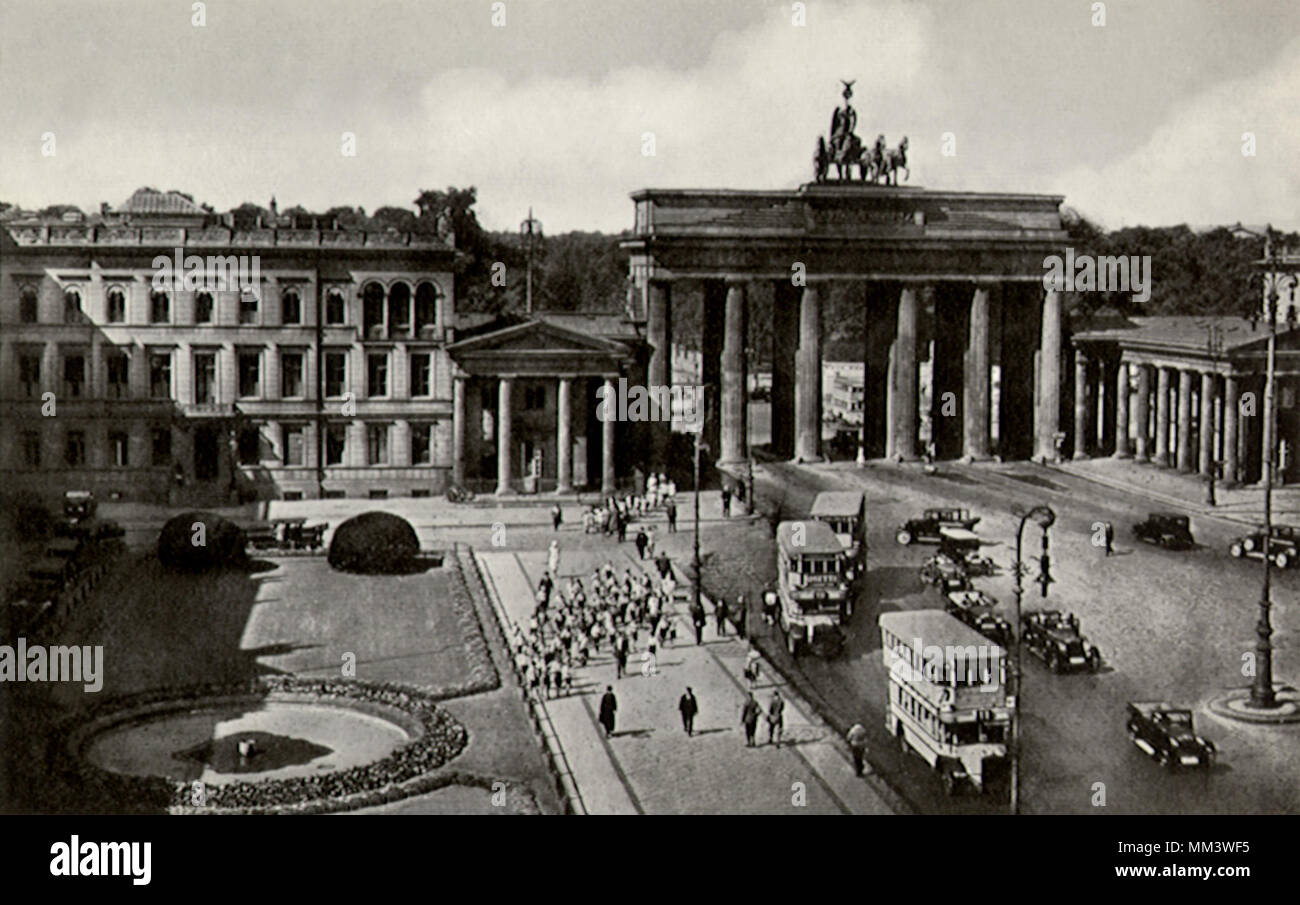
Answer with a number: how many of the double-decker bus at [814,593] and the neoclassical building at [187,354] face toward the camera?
2

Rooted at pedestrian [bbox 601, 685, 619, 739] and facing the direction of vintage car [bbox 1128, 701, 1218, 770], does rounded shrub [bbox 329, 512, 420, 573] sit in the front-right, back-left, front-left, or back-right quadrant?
back-left

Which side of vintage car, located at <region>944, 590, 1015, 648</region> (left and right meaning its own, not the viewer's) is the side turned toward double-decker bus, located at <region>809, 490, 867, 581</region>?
back

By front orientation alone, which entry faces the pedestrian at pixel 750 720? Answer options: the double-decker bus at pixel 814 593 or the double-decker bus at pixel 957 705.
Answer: the double-decker bus at pixel 814 593

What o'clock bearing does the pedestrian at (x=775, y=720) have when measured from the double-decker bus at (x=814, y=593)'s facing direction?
The pedestrian is roughly at 12 o'clock from the double-decker bus.

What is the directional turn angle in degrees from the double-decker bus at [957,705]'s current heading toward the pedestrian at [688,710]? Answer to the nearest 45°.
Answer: approximately 135° to its right

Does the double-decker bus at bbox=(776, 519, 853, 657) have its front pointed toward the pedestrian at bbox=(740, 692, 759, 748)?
yes

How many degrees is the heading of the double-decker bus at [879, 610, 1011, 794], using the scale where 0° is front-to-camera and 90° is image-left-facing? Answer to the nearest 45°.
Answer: approximately 315°

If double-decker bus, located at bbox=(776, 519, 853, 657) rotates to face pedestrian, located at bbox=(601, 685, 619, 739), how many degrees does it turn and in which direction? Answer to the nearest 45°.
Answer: approximately 45° to its right

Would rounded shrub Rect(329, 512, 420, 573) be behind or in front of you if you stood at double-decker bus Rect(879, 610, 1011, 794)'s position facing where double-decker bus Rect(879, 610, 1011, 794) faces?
behind

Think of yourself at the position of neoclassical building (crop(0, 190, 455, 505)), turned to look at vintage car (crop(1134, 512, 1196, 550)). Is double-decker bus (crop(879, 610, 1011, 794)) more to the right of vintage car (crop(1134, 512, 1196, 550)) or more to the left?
right

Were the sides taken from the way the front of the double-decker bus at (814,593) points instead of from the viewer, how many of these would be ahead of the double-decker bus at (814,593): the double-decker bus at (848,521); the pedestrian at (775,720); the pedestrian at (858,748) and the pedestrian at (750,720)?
3

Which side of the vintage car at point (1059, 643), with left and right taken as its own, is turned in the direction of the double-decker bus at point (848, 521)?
back

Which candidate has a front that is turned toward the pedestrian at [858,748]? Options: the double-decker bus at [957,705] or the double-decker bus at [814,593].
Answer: the double-decker bus at [814,593]
